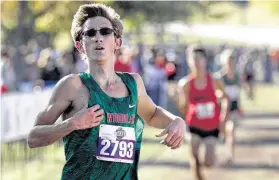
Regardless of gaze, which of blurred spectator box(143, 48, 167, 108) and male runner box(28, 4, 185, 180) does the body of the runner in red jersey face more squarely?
the male runner

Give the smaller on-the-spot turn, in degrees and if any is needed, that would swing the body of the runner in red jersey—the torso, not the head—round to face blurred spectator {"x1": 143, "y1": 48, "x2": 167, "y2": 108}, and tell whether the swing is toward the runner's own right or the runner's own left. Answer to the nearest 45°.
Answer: approximately 180°

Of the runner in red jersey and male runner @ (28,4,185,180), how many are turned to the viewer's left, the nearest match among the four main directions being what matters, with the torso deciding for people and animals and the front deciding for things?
0

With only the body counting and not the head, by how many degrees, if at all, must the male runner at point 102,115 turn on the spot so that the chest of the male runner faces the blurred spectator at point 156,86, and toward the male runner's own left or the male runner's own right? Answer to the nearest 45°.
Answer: approximately 135° to the male runner's own left

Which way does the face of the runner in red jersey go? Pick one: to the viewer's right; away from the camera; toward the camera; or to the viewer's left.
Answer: toward the camera

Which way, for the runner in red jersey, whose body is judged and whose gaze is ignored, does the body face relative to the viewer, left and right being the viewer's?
facing the viewer

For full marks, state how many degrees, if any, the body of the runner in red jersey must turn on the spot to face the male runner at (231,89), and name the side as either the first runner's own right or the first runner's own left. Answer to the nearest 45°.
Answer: approximately 180°

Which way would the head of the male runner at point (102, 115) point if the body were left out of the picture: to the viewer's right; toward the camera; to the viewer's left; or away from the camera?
toward the camera

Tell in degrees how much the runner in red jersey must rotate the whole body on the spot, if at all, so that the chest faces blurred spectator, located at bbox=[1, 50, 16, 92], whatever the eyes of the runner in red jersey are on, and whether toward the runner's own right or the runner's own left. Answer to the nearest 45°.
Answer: approximately 135° to the runner's own right

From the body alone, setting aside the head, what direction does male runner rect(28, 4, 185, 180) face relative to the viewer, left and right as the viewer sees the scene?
facing the viewer and to the right of the viewer

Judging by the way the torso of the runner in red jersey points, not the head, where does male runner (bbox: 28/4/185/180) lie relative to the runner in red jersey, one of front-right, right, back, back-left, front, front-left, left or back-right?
front
